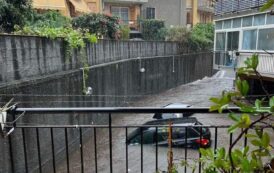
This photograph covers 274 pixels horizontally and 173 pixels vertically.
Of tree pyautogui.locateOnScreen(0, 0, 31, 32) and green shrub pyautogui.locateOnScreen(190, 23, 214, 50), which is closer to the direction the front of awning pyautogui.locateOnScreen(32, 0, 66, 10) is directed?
the tree

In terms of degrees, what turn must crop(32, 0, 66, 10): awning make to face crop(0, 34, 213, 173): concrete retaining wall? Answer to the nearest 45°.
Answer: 0° — it already faces it

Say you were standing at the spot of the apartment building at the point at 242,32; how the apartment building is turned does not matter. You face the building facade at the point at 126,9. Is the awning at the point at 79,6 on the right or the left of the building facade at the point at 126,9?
left

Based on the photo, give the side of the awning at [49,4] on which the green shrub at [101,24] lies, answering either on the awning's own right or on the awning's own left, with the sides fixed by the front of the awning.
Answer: on the awning's own left

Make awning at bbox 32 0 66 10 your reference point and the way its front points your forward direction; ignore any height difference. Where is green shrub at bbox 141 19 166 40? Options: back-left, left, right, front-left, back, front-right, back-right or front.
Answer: back-left

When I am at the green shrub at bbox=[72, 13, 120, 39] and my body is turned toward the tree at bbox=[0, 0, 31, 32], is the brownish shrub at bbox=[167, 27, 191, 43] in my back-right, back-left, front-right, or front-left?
back-left

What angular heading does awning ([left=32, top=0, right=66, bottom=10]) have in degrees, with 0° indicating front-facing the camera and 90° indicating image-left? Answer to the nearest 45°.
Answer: approximately 0°

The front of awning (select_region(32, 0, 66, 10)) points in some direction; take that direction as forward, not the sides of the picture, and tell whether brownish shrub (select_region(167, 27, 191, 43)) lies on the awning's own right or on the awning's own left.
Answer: on the awning's own left
